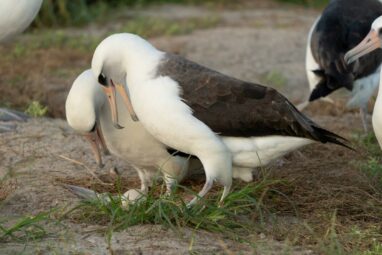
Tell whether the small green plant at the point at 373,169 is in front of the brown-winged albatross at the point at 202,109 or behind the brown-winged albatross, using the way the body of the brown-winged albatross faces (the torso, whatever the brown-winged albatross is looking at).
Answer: behind

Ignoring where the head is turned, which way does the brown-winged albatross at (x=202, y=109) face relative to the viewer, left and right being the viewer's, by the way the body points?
facing to the left of the viewer

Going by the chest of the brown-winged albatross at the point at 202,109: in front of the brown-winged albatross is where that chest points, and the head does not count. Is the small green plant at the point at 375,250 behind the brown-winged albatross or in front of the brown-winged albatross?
behind
